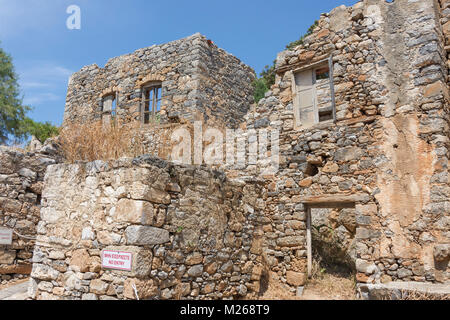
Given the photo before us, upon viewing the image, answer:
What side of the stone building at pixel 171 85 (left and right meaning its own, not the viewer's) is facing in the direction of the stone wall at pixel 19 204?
front

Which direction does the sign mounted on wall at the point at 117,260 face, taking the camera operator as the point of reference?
facing the viewer

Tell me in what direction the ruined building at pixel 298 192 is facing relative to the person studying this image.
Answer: facing the viewer and to the left of the viewer

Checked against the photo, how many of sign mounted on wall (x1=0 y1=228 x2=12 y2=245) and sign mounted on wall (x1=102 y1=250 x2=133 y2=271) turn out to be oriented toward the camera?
2

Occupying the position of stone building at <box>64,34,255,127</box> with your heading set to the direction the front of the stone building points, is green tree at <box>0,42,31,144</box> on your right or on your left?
on your right

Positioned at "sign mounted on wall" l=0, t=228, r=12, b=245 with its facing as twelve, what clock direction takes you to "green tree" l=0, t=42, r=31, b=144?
The green tree is roughly at 6 o'clock from the sign mounted on wall.

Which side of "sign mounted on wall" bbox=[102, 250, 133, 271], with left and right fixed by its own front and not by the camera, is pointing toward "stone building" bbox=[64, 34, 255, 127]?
back

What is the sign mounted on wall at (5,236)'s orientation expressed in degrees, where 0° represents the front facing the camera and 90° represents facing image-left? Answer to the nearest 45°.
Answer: approximately 0°

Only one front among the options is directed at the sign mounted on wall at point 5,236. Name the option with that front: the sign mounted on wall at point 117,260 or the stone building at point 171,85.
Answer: the stone building

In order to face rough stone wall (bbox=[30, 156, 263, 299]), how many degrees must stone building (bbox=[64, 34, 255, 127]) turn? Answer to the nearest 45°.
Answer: approximately 45° to its left
